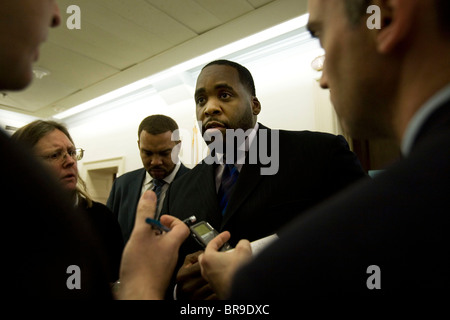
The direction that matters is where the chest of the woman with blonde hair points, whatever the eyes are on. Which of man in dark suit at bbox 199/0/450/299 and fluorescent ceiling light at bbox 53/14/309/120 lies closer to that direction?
the man in dark suit

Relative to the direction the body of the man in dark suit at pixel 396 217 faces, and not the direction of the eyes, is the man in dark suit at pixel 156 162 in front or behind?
in front

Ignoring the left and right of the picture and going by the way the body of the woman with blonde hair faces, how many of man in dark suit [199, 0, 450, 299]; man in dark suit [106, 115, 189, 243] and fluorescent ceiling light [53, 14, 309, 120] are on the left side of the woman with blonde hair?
2

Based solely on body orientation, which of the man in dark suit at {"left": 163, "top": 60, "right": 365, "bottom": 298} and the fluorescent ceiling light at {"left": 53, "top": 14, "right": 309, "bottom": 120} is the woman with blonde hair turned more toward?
the man in dark suit

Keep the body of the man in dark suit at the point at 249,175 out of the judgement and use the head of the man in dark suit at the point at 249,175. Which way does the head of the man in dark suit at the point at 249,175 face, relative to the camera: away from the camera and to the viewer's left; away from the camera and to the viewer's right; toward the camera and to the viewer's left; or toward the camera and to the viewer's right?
toward the camera and to the viewer's left

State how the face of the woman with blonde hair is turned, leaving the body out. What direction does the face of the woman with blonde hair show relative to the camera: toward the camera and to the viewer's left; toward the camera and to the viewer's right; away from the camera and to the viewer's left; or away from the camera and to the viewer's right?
toward the camera and to the viewer's right

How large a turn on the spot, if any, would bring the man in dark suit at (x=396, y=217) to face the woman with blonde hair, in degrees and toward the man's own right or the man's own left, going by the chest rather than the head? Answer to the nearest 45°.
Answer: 0° — they already face them

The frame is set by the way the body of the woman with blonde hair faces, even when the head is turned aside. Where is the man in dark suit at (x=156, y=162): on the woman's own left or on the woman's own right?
on the woman's own left

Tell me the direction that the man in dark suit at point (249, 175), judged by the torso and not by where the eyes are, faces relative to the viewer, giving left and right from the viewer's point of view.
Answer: facing the viewer and to the left of the viewer

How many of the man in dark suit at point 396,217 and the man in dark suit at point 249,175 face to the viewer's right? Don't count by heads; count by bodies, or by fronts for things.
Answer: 0

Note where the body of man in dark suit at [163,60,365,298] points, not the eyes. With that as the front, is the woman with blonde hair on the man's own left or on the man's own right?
on the man's own right

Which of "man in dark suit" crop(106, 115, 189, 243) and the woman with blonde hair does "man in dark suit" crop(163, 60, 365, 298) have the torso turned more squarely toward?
the woman with blonde hair

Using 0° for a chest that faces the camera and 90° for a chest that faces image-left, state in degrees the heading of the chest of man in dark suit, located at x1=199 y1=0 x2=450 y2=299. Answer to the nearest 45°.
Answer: approximately 135°
